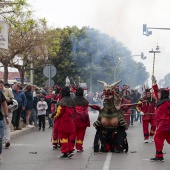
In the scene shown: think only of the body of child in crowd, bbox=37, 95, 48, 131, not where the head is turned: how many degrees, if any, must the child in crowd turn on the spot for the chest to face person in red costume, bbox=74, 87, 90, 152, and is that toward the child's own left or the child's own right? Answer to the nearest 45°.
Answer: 0° — they already face them

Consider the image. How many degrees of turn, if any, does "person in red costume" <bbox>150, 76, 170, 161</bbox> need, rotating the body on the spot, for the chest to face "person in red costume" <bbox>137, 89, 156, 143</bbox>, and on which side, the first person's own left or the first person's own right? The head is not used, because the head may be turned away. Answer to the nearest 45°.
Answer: approximately 90° to the first person's own right

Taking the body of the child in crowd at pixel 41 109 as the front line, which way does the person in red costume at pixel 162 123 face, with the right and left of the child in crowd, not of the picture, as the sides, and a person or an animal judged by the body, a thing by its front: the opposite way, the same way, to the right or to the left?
to the right

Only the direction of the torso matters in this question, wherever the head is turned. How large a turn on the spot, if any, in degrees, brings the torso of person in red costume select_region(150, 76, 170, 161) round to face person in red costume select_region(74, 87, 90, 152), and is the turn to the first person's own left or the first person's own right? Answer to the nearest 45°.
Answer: approximately 45° to the first person's own left
